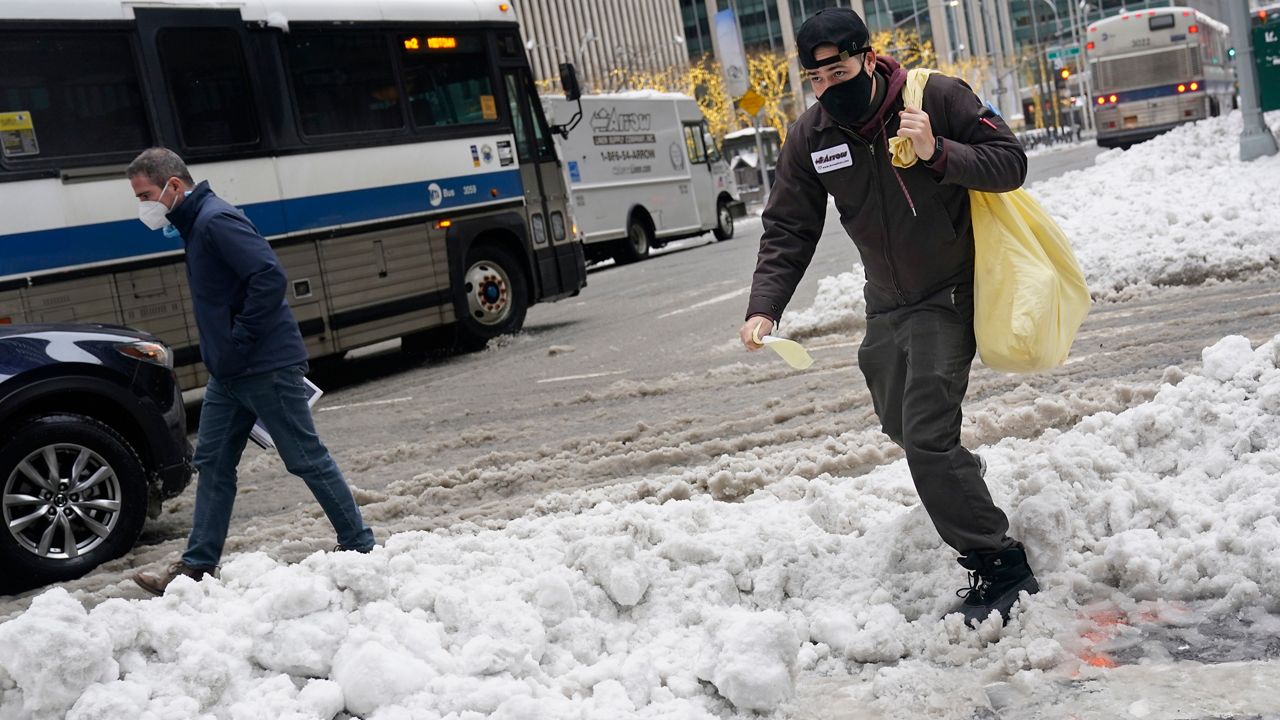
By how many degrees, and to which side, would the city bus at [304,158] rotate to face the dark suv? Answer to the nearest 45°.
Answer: approximately 135° to its right

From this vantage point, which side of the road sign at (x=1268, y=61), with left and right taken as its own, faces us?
front

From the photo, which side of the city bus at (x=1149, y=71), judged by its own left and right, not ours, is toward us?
back

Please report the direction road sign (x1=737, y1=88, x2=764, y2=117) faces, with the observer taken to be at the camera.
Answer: facing the viewer

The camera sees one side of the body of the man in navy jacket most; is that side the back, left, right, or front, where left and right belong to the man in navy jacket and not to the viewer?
left

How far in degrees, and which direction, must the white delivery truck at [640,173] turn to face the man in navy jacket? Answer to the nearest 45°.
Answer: approximately 135° to its right

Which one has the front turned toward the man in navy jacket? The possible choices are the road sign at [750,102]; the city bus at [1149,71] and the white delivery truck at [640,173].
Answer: the road sign

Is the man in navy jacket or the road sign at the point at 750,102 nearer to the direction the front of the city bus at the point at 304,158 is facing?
the road sign

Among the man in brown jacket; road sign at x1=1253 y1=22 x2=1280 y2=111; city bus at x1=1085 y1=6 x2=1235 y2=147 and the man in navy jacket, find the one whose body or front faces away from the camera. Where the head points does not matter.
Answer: the city bus

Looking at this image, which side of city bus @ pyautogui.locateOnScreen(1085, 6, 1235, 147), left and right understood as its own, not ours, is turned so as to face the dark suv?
back

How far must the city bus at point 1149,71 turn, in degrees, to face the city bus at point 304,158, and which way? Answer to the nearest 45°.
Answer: approximately 180°

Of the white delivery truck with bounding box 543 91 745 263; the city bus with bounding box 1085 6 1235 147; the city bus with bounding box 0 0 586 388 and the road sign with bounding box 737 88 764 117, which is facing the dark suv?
the road sign

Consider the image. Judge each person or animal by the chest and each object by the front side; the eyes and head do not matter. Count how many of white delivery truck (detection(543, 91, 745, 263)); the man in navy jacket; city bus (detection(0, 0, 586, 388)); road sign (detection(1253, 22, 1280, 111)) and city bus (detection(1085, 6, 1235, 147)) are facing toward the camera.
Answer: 1
